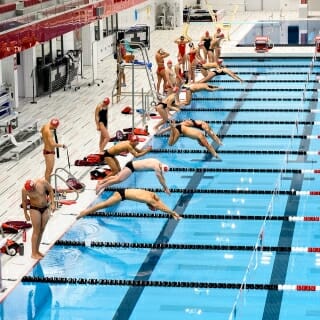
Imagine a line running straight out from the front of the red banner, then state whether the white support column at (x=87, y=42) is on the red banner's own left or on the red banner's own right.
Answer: on the red banner's own left

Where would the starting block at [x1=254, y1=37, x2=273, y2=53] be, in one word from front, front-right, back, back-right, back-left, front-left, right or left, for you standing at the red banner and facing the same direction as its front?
left

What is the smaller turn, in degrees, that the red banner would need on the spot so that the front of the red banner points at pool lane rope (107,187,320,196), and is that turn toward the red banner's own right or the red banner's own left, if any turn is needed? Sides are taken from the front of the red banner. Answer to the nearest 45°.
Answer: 0° — it already faces it

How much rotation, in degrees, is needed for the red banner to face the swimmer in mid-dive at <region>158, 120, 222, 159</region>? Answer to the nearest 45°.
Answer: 0° — it already faces them

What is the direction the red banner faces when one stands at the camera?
facing the viewer and to the right of the viewer

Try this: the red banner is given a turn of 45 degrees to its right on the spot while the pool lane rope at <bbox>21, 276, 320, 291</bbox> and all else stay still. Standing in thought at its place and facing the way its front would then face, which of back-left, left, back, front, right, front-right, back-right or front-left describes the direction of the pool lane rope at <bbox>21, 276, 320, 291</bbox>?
front

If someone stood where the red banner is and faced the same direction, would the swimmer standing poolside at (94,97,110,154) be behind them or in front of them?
in front

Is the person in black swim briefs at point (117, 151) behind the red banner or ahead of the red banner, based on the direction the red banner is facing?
ahead

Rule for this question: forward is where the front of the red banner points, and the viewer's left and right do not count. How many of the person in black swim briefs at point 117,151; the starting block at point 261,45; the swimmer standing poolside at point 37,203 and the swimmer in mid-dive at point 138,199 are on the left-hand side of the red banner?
1

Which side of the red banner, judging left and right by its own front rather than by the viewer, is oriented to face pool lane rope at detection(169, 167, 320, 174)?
front

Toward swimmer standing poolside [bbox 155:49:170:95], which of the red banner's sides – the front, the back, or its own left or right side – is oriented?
front

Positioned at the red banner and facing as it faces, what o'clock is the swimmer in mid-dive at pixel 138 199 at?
The swimmer in mid-dive is roughly at 1 o'clock from the red banner.

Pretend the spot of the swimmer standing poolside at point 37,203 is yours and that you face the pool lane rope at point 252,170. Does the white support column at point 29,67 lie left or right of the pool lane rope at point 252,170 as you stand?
left

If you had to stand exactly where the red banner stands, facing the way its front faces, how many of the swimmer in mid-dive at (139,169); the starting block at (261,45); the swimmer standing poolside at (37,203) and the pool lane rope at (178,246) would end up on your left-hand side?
1
